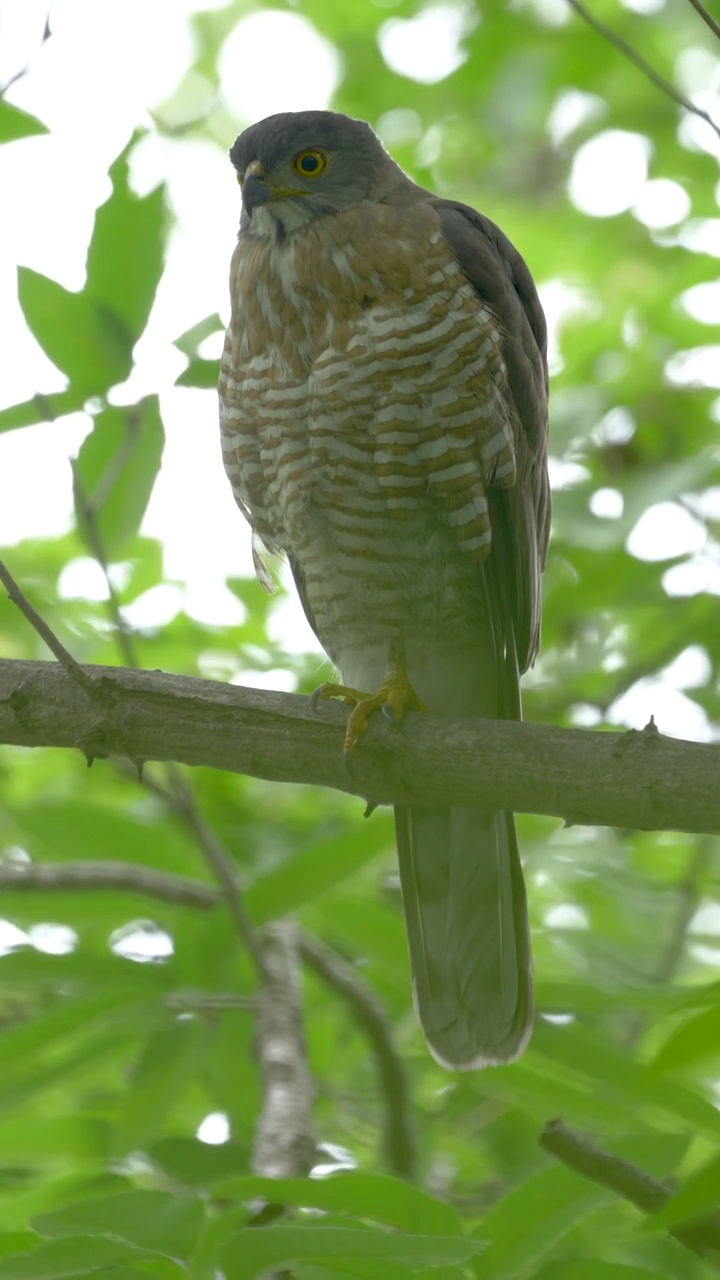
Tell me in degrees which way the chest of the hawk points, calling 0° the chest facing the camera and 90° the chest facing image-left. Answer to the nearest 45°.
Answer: approximately 45°

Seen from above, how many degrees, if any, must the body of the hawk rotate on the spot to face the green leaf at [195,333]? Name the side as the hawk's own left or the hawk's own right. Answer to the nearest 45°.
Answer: approximately 90° to the hawk's own right

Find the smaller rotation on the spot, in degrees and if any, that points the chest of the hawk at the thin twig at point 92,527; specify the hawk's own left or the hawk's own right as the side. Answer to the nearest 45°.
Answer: approximately 90° to the hawk's own right
